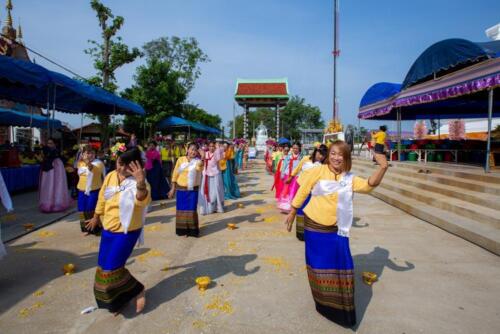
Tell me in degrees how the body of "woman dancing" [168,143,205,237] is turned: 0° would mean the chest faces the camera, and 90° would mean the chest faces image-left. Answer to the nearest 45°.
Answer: approximately 0°

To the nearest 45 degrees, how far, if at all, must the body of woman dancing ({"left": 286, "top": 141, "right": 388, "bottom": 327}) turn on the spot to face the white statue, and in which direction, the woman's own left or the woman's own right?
approximately 180°

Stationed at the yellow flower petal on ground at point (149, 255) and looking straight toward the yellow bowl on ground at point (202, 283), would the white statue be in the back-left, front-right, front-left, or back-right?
back-left

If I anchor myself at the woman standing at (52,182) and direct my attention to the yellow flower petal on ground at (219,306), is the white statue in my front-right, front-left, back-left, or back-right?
back-left

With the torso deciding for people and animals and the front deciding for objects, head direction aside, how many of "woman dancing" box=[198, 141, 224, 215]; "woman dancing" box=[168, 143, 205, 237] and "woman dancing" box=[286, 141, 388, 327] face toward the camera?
3

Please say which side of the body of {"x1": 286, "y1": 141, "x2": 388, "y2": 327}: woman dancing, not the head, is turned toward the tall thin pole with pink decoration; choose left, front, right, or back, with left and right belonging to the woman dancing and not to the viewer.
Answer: back

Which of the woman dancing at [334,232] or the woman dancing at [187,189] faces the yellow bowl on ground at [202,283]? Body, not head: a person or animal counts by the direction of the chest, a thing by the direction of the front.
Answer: the woman dancing at [187,189]

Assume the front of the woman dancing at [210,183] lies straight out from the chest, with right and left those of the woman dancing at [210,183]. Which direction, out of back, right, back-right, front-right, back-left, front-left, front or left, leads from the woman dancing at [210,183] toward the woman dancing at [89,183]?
front-right
